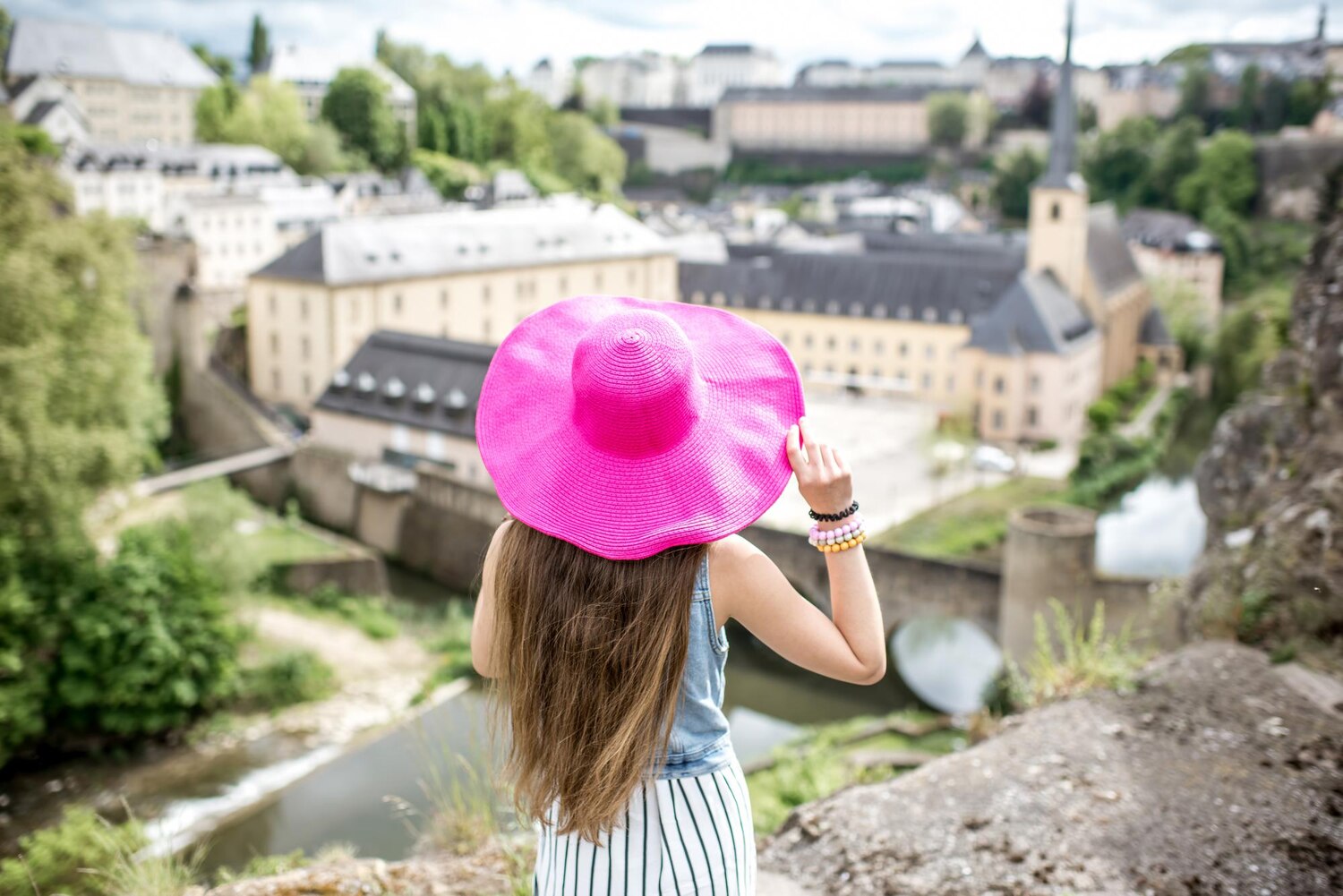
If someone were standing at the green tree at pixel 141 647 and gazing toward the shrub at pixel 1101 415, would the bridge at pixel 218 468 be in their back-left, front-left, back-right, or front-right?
front-left

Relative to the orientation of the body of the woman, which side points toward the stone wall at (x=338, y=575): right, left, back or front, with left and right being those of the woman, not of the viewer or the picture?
front

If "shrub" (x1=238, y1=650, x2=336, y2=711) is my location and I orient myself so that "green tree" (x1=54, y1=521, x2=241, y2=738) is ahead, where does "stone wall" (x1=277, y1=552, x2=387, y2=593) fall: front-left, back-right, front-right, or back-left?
back-right

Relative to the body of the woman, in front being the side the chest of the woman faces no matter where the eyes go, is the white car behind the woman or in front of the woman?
in front

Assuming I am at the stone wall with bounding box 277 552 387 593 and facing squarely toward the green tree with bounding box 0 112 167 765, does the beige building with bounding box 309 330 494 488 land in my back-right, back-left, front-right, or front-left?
back-right

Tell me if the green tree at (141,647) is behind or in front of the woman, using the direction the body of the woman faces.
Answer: in front

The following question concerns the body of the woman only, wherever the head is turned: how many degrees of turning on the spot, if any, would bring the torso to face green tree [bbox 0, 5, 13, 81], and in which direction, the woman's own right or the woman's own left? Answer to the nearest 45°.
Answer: approximately 45° to the woman's own left

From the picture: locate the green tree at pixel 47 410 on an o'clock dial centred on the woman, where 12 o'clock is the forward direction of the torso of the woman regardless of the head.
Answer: The green tree is roughly at 11 o'clock from the woman.

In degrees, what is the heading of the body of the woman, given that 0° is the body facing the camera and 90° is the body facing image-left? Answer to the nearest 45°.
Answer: approximately 180°

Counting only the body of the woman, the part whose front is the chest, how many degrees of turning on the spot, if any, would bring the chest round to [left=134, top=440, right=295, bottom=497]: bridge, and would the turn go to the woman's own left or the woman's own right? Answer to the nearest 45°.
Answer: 0° — they already face it

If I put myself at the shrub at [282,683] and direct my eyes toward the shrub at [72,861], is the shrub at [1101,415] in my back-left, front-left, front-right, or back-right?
back-left

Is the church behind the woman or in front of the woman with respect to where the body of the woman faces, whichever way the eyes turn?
in front

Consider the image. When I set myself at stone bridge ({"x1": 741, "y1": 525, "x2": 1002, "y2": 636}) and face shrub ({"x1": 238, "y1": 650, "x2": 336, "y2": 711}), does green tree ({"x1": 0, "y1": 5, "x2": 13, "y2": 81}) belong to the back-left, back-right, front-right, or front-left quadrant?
front-right

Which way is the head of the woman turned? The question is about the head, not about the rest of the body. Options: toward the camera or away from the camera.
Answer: away from the camera
